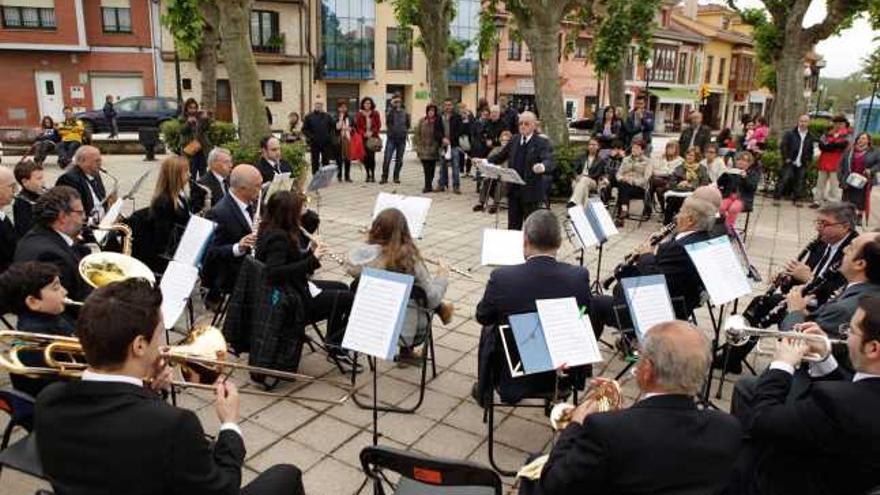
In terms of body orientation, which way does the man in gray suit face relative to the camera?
to the viewer's left

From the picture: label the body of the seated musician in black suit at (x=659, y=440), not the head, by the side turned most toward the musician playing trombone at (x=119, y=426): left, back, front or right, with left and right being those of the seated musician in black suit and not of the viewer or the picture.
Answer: left

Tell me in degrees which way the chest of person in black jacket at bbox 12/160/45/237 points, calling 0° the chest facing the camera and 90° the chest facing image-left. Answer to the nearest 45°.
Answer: approximately 270°

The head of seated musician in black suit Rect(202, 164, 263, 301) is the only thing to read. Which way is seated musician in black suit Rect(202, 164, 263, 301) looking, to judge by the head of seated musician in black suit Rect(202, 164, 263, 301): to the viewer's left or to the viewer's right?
to the viewer's right

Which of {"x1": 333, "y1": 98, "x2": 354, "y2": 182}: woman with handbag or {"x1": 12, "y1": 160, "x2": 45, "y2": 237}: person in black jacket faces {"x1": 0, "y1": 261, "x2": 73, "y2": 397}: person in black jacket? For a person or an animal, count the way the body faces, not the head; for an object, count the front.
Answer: the woman with handbag

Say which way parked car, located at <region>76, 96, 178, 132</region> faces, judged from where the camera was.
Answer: facing to the left of the viewer

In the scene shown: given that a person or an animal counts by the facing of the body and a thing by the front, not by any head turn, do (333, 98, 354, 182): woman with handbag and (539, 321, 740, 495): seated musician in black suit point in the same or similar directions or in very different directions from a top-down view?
very different directions

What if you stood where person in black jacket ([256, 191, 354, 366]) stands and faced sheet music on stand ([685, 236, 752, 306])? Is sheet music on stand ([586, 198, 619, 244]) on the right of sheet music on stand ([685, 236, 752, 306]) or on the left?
left

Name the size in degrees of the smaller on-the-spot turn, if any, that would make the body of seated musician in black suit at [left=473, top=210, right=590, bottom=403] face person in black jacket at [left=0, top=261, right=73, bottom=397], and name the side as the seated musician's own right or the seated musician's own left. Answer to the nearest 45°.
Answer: approximately 90° to the seated musician's own left

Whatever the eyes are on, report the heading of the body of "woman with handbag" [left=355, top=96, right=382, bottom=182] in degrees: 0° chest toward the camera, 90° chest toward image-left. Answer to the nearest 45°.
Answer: approximately 0°
